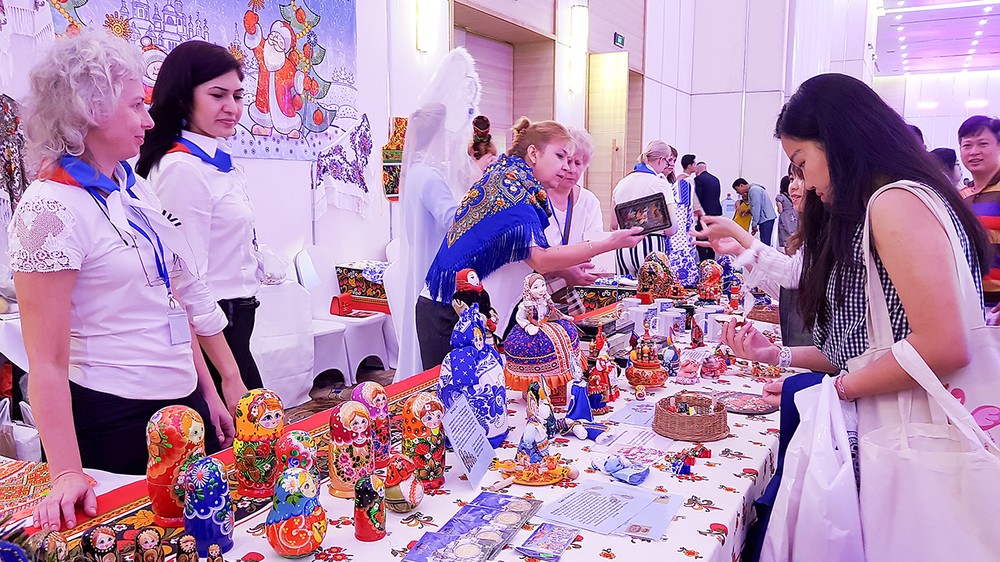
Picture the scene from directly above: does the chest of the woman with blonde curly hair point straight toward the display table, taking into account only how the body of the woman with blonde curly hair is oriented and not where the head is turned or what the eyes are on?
yes

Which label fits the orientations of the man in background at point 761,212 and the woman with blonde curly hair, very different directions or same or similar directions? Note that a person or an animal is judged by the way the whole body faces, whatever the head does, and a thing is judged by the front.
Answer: very different directions

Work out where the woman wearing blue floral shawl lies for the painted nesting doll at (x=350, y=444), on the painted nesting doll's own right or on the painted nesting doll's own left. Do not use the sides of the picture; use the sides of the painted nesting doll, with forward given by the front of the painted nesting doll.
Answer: on the painted nesting doll's own left

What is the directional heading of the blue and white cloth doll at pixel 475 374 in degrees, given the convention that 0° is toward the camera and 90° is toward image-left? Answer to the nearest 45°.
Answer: approximately 315°

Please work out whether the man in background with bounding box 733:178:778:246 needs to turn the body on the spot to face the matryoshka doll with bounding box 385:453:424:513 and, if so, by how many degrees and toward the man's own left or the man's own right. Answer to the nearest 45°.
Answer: approximately 90° to the man's own left

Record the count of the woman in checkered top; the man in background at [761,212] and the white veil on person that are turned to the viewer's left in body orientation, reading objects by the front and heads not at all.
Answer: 2

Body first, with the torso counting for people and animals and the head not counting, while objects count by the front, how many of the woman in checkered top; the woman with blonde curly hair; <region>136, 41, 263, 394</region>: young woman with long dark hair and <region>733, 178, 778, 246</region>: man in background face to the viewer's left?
2

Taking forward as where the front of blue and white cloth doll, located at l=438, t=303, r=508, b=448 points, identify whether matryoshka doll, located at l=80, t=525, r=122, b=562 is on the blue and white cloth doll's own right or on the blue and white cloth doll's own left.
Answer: on the blue and white cloth doll's own right

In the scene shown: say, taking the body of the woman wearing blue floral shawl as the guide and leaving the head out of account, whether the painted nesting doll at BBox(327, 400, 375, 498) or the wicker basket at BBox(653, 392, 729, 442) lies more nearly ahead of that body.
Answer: the wicker basket
